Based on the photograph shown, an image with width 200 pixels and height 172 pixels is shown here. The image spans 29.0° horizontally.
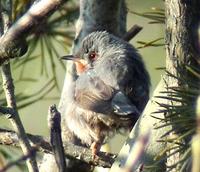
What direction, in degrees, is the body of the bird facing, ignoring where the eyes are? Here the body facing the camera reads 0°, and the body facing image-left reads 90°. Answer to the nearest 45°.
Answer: approximately 90°
